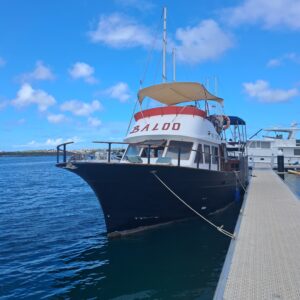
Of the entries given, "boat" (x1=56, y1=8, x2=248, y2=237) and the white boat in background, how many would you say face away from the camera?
0

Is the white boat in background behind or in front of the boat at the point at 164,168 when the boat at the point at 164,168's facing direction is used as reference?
behind

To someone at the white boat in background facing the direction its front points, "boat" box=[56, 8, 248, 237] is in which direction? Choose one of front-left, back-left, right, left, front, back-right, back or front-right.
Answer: left

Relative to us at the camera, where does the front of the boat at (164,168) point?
facing the viewer and to the left of the viewer

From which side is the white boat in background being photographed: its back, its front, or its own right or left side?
left
